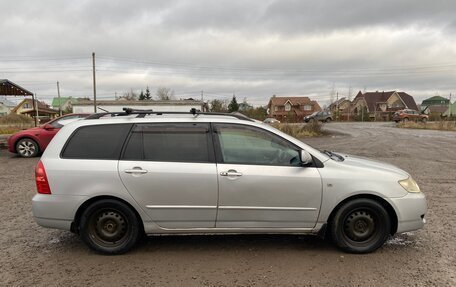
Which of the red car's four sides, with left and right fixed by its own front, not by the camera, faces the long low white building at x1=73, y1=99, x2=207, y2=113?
right

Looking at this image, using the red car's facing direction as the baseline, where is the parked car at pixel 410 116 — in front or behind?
behind

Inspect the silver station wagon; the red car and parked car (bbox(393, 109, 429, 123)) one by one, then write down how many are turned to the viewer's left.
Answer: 1

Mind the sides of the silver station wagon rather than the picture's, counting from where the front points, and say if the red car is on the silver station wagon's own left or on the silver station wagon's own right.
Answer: on the silver station wagon's own left

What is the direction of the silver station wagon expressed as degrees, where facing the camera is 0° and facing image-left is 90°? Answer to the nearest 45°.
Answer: approximately 270°

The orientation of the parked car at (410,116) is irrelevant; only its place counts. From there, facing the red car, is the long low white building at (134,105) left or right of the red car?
right

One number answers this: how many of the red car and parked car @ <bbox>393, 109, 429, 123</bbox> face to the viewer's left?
1

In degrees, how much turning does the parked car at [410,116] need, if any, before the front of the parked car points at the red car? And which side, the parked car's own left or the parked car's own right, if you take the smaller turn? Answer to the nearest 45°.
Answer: approximately 90° to the parked car's own right

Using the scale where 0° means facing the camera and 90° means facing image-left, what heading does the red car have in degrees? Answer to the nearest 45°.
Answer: approximately 90°
